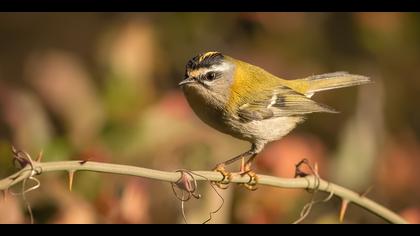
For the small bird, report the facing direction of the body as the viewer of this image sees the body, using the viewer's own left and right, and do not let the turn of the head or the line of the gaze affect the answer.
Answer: facing to the left of the viewer
